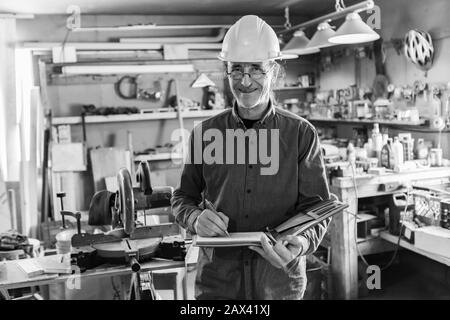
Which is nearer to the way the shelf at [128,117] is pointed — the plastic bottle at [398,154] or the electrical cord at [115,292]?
the electrical cord

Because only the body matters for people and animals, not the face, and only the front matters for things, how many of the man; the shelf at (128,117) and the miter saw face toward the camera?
3

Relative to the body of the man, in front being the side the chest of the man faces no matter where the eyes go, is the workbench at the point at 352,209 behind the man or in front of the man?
behind

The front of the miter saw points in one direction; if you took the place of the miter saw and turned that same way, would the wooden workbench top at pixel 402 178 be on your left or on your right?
on your left

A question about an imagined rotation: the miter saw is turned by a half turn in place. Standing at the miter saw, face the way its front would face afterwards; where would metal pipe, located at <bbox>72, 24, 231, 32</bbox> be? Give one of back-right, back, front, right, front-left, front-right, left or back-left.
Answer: front

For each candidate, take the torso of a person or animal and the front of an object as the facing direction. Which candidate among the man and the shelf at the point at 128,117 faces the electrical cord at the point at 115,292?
the shelf

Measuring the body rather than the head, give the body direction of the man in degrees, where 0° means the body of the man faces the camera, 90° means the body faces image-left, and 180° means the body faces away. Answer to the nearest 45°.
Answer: approximately 0°

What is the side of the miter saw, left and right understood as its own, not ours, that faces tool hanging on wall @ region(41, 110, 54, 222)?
back
